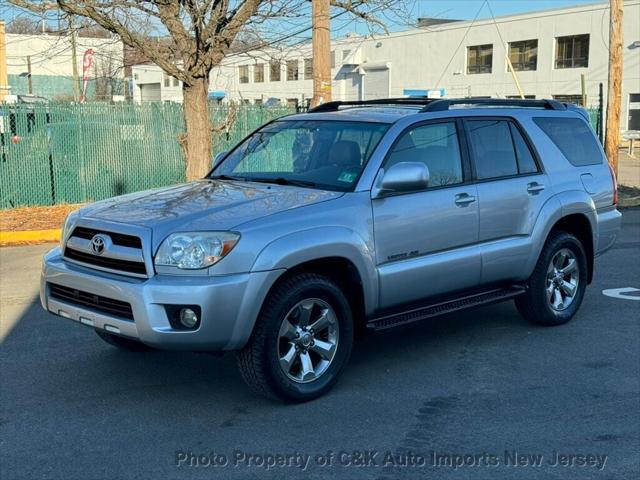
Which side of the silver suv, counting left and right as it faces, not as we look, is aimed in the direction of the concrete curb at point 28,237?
right

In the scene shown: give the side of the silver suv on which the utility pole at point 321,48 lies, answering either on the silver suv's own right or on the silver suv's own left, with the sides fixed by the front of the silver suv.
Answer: on the silver suv's own right

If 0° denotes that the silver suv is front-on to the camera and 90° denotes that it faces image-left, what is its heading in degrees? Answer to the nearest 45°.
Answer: approximately 45°

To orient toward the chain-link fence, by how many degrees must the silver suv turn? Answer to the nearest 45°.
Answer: approximately 90° to its right

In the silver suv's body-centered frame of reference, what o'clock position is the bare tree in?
The bare tree is roughly at 4 o'clock from the silver suv.

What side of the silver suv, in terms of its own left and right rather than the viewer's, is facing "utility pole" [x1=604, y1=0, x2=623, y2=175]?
back
